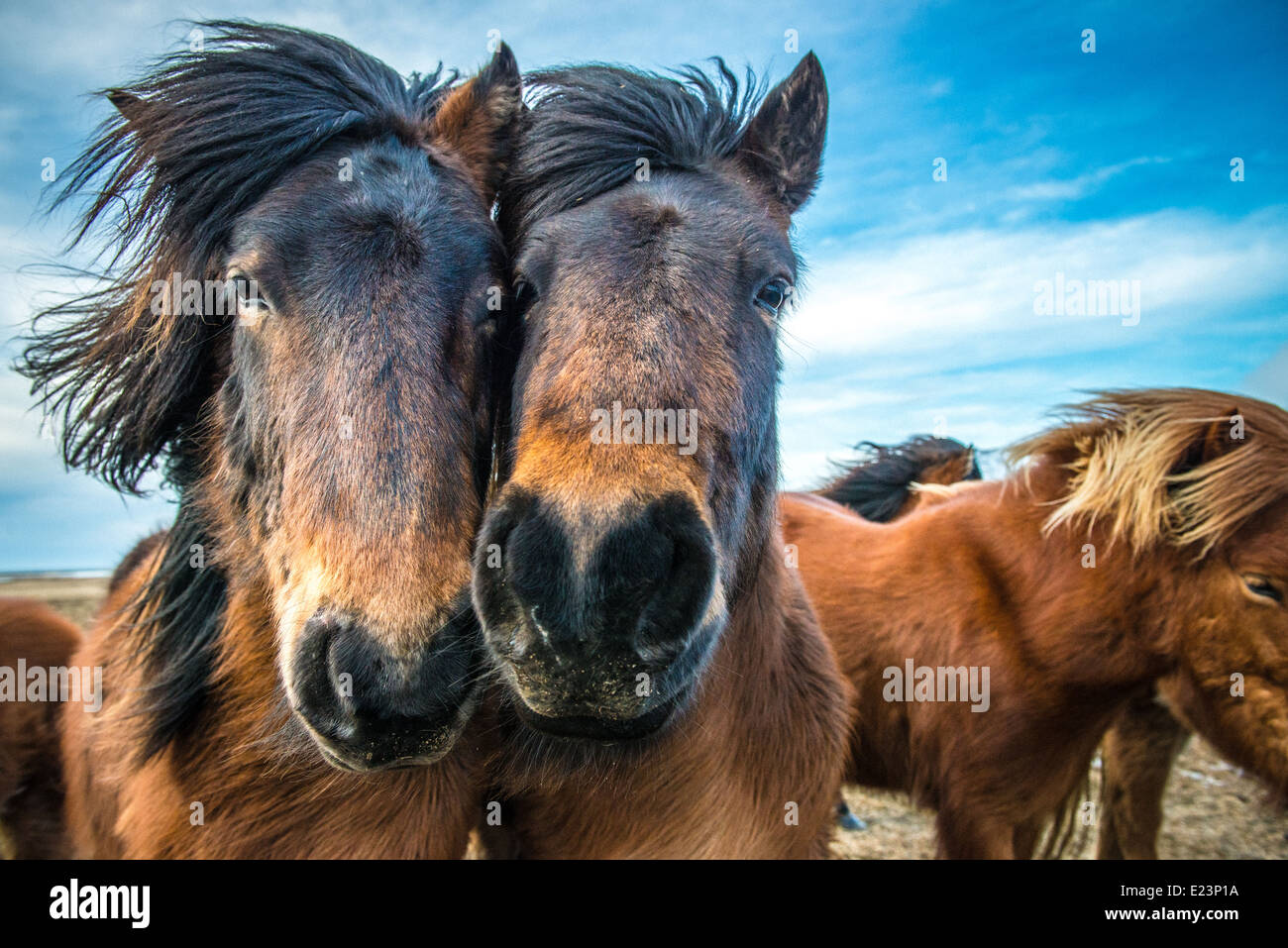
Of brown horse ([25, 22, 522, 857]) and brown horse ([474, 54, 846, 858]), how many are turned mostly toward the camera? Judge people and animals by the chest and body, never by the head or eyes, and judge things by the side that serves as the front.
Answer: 2

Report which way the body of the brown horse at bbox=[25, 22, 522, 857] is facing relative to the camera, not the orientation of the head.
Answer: toward the camera

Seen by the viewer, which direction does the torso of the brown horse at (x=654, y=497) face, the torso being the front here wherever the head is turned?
toward the camera
